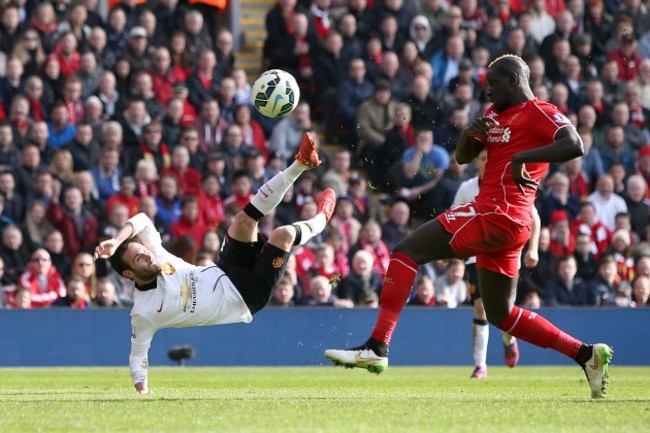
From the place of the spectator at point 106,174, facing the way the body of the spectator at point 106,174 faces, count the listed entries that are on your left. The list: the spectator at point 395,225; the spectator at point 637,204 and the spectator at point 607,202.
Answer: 3

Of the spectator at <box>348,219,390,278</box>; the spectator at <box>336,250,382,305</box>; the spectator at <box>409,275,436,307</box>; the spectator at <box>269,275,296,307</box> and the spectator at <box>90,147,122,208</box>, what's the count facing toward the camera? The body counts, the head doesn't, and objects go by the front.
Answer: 5

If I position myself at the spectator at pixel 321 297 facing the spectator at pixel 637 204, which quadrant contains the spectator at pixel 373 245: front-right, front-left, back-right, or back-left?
front-left

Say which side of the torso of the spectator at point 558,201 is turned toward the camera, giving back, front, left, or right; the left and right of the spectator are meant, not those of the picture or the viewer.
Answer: front

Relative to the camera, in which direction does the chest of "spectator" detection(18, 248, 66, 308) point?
toward the camera

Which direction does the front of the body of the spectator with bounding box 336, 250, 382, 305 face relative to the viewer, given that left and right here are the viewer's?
facing the viewer

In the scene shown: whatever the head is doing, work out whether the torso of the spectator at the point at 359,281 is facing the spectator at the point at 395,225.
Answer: no

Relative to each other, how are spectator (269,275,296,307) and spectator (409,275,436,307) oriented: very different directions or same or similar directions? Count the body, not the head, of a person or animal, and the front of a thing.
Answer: same or similar directions

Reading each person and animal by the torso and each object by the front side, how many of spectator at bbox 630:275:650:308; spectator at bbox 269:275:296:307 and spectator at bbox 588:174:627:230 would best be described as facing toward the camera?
3

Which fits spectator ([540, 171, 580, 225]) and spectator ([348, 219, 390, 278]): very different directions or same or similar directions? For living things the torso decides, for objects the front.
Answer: same or similar directions

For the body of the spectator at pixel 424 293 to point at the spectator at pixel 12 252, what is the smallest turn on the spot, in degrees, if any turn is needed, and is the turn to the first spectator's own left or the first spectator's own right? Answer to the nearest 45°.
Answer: approximately 90° to the first spectator's own right

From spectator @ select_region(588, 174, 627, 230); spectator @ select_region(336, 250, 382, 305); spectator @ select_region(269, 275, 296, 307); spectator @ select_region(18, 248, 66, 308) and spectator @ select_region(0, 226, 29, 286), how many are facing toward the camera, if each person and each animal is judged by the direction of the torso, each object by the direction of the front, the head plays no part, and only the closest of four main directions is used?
5

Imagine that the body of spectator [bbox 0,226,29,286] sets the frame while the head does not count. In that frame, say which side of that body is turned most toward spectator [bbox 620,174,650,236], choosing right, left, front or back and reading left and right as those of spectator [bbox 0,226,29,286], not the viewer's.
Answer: left

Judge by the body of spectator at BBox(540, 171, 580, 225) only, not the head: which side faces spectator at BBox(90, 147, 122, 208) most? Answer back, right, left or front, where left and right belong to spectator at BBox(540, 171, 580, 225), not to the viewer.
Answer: right

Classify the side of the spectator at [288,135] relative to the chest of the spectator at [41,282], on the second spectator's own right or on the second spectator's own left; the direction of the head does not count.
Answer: on the second spectator's own left

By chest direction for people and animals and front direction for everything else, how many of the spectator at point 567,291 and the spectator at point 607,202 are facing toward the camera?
2

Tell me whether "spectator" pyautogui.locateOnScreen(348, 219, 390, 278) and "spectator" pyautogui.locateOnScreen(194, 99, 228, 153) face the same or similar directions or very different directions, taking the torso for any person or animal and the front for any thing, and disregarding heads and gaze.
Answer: same or similar directions

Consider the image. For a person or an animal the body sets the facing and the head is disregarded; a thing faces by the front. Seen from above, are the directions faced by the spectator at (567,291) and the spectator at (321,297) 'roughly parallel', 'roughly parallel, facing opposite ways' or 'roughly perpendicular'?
roughly parallel

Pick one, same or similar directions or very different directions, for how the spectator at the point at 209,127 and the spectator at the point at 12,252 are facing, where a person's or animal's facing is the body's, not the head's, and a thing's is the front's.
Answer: same or similar directions

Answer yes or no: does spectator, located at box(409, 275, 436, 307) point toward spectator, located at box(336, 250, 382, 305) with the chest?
no

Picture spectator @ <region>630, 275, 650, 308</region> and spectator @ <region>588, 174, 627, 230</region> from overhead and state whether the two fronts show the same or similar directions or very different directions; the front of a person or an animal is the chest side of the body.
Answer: same or similar directions

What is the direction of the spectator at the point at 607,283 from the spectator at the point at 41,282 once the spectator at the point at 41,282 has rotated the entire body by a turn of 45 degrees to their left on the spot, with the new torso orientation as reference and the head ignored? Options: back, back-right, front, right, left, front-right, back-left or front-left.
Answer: front-left

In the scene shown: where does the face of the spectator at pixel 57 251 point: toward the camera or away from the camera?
toward the camera
